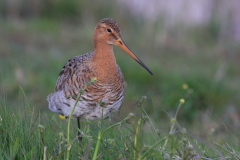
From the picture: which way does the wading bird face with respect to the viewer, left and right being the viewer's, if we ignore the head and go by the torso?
facing the viewer and to the right of the viewer
